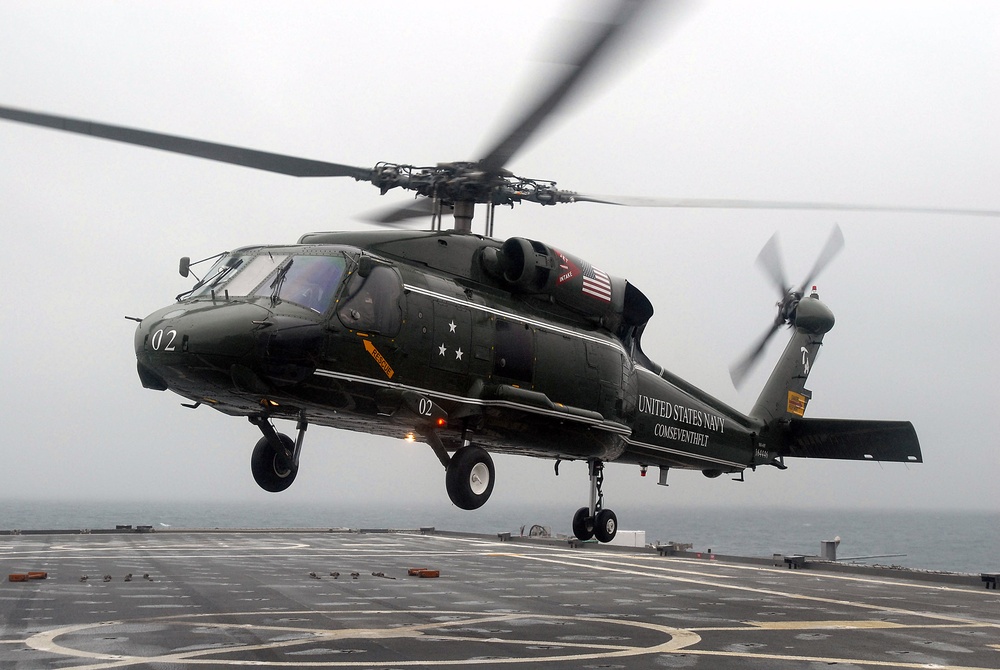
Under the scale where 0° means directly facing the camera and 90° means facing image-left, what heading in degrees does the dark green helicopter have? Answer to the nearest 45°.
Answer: approximately 45°
